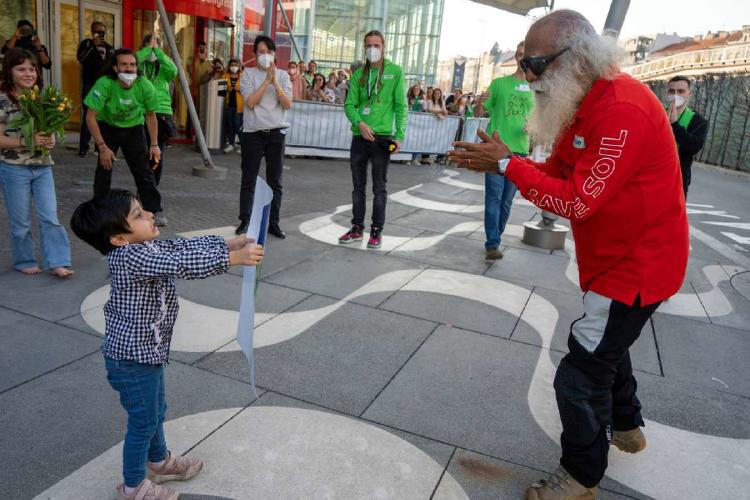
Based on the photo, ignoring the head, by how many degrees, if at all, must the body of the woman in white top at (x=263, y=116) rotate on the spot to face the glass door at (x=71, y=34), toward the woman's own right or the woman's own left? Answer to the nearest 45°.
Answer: approximately 135° to the woman's own right

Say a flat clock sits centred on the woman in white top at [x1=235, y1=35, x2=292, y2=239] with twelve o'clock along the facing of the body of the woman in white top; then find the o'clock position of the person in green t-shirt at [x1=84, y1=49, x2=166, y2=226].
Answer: The person in green t-shirt is roughly at 3 o'clock from the woman in white top.

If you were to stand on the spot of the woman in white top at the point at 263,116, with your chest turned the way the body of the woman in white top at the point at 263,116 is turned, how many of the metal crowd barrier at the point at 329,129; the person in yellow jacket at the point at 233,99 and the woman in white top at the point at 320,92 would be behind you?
3

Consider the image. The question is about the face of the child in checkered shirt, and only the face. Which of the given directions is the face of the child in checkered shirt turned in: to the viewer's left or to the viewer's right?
to the viewer's right

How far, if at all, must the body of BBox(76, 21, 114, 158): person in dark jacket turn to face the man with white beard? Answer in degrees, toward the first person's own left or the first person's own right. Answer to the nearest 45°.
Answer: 0° — they already face them

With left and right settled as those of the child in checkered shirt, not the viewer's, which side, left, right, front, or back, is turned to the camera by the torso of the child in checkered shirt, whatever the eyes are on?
right

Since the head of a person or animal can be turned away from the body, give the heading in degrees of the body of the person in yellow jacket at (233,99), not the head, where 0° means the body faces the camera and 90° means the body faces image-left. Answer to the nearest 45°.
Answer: approximately 0°

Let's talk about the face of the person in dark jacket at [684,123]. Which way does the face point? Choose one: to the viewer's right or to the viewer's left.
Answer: to the viewer's left

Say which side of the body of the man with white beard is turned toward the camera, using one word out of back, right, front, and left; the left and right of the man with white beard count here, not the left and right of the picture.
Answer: left

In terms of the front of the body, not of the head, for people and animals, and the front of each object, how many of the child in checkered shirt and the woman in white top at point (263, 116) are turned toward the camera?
1

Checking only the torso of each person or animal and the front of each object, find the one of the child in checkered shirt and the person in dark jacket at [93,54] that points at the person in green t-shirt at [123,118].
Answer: the person in dark jacket

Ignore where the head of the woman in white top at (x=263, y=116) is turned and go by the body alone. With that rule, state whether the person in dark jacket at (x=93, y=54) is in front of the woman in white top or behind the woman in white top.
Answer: behind
